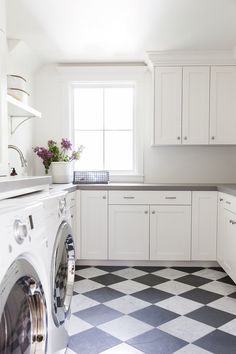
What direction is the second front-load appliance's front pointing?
to the viewer's right

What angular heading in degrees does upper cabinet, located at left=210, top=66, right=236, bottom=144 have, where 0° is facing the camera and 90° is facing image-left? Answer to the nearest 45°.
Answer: approximately 0°

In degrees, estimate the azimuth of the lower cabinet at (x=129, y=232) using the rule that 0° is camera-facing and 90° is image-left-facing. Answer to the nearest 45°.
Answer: approximately 0°

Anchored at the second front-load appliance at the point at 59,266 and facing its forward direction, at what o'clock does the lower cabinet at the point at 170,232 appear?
The lower cabinet is roughly at 10 o'clock from the second front-load appliance.

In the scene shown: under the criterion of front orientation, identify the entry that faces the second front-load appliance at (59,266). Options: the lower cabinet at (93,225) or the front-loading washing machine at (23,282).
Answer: the lower cabinet

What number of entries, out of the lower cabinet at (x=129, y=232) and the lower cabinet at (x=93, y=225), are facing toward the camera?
2
